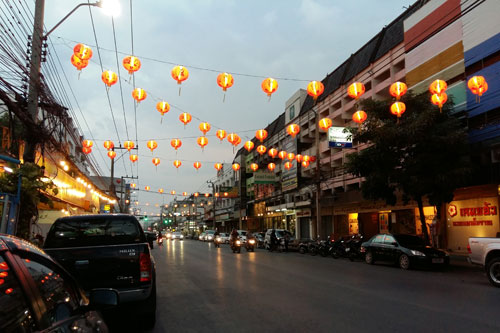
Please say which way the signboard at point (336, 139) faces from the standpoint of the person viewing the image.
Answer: facing the viewer

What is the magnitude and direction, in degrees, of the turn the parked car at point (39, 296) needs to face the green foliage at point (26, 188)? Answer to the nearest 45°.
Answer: approximately 45° to its left

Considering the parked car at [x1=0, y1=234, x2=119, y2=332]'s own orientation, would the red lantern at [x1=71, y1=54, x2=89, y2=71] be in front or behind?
in front

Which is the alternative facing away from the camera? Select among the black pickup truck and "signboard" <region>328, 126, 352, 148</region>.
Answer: the black pickup truck

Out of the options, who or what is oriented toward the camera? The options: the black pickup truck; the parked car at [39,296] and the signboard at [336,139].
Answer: the signboard

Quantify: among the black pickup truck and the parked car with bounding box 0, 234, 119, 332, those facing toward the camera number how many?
0

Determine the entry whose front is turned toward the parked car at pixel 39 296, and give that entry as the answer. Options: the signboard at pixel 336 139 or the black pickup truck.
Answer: the signboard

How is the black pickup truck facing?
away from the camera

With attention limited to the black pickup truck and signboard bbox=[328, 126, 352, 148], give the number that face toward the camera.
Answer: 1

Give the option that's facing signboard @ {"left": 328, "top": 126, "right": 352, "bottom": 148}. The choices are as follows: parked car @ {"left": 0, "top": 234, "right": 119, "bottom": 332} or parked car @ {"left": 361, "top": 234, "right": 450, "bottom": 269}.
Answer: parked car @ {"left": 0, "top": 234, "right": 119, "bottom": 332}

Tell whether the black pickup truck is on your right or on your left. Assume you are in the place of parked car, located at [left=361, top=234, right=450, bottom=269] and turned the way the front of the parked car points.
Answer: on your right

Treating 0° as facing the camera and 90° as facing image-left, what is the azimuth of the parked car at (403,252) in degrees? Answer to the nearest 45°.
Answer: approximately 315°

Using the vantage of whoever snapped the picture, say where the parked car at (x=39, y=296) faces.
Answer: facing away from the viewer and to the right of the viewer
